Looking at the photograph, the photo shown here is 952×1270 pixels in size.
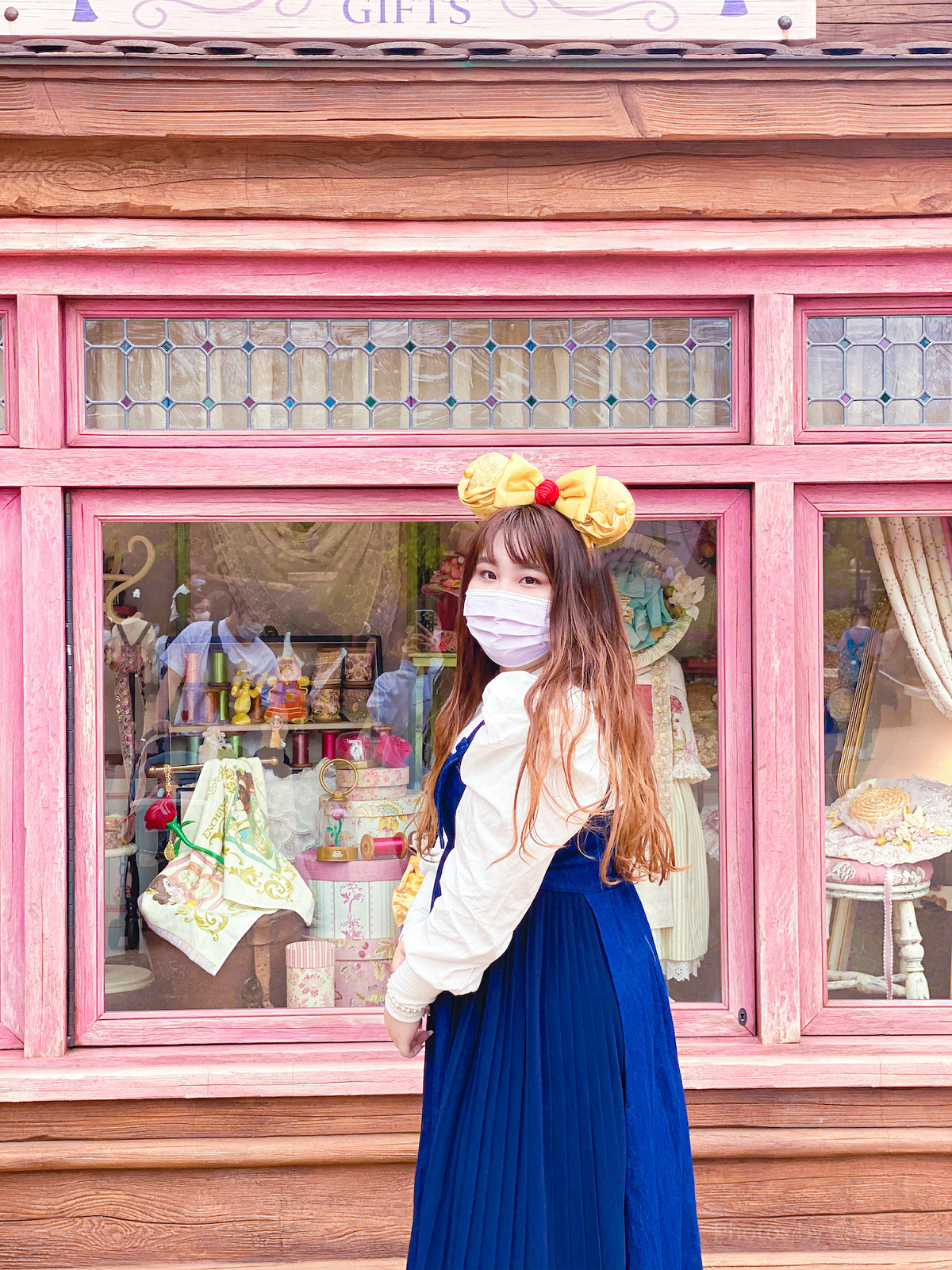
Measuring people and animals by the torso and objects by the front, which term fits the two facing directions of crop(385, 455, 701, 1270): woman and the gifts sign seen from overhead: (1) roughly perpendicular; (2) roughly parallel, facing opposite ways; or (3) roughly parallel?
roughly perpendicular

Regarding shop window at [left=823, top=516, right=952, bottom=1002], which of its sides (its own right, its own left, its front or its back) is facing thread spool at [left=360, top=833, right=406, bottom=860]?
right

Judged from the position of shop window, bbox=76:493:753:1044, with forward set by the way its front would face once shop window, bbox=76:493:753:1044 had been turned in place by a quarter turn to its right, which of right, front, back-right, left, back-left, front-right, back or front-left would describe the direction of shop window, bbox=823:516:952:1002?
back

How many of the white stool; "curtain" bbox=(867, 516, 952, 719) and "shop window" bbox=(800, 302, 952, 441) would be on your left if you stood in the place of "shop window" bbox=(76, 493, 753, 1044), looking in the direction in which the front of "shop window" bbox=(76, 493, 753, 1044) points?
3

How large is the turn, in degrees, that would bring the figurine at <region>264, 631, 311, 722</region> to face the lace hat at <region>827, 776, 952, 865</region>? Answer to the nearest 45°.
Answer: approximately 90° to its left

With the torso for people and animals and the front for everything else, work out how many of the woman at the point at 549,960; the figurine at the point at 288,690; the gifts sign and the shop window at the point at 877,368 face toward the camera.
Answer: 3

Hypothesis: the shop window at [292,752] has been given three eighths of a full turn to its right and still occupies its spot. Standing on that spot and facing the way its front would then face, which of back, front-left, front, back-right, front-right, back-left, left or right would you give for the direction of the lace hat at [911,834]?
back-right

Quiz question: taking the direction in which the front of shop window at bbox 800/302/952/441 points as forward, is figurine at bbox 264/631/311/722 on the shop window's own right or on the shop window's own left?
on the shop window's own right

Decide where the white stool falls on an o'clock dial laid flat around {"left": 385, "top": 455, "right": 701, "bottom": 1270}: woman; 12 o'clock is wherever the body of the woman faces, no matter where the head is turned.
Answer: The white stool is roughly at 4 o'clock from the woman.
